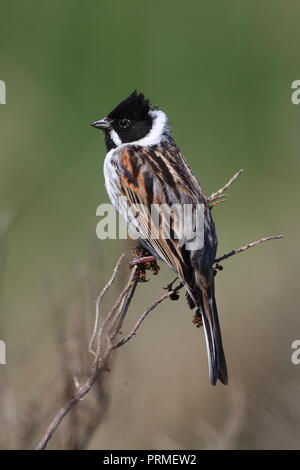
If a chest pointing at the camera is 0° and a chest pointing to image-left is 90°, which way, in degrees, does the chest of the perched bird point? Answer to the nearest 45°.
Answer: approximately 135°
